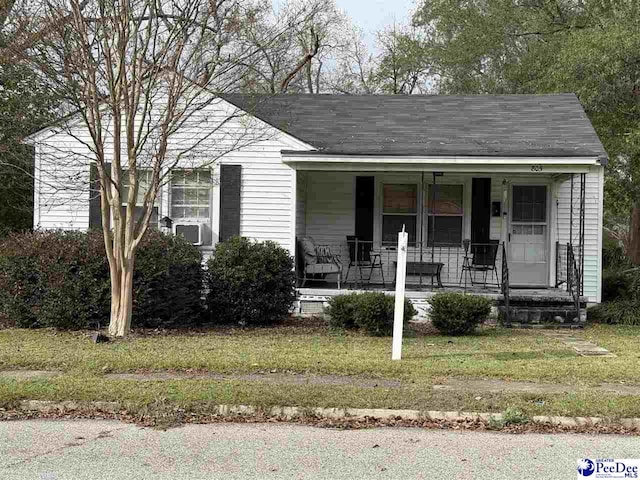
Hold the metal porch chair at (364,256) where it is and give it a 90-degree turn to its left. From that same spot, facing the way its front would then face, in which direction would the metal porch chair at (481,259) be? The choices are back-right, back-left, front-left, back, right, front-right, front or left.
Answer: front-right

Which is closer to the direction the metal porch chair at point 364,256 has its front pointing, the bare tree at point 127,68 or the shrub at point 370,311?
the shrub

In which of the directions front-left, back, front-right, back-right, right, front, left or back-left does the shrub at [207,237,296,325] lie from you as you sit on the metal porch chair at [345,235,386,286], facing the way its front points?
right

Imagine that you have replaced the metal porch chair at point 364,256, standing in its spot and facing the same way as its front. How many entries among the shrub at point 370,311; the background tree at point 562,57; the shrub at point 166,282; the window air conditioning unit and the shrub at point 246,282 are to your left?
1

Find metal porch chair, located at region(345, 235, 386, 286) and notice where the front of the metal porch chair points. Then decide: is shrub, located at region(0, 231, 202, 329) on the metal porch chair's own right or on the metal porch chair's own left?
on the metal porch chair's own right

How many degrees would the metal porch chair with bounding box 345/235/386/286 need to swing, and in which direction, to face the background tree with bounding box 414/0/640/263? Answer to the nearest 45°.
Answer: approximately 90° to its left

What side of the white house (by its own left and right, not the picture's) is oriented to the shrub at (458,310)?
front

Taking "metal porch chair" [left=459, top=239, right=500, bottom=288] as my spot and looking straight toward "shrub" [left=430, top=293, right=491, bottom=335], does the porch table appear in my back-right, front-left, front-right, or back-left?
front-right
